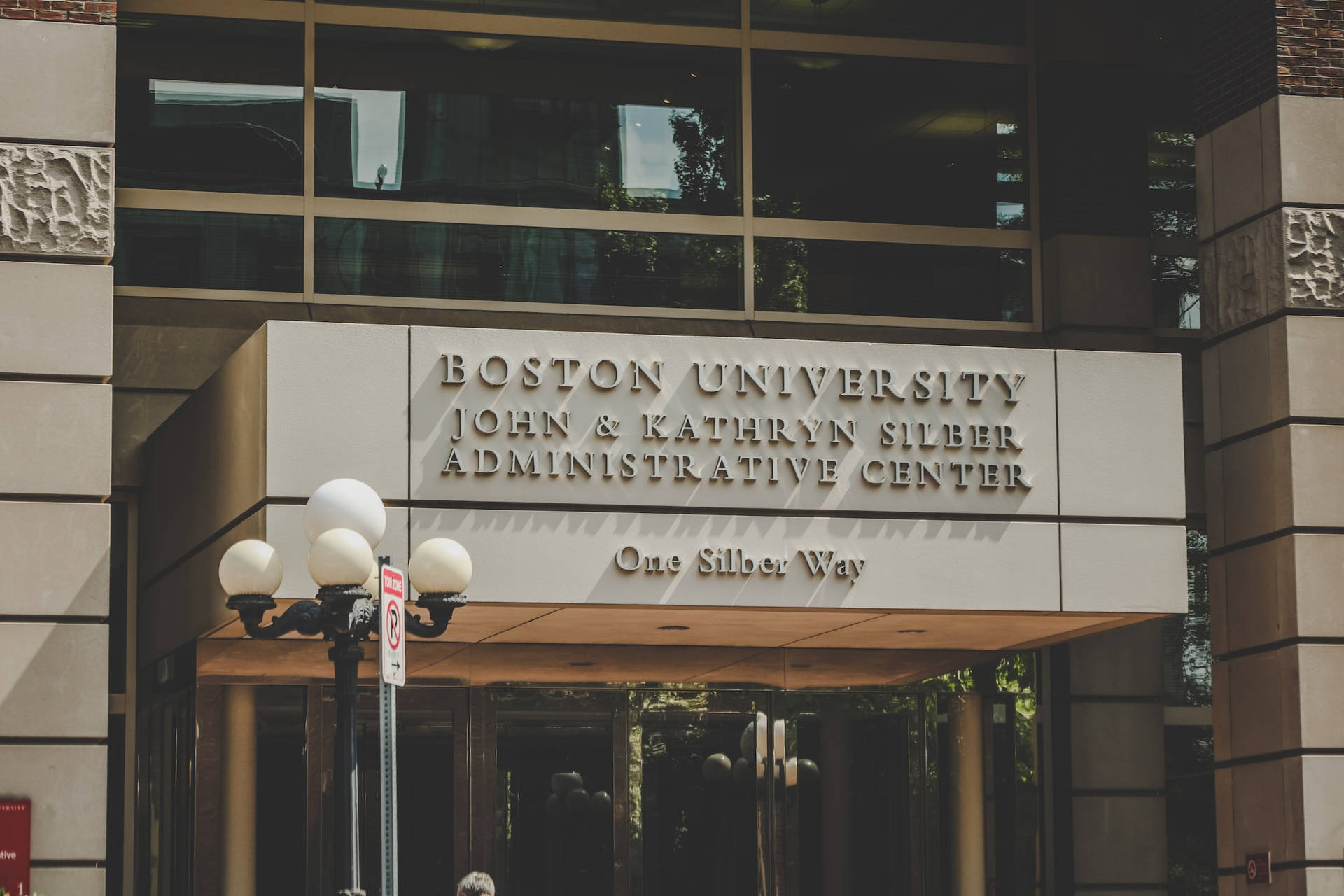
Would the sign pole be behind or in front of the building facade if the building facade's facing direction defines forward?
in front

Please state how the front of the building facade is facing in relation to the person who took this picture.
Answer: facing the viewer

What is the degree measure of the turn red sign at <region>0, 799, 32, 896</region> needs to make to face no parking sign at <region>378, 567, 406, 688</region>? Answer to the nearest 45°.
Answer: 0° — it already faces it

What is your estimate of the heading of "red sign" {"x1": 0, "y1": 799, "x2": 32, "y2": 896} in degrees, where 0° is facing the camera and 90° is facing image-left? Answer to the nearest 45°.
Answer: approximately 0°

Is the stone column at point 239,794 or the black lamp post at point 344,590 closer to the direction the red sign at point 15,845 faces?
the black lamp post

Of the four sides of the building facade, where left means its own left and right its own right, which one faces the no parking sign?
front

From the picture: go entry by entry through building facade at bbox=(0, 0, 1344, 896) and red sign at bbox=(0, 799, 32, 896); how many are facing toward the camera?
2

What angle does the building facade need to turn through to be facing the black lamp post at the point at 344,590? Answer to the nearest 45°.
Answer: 0° — it already faces it

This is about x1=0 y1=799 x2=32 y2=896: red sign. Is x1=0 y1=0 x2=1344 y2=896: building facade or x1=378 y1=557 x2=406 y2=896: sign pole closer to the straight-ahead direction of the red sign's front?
the sign pole

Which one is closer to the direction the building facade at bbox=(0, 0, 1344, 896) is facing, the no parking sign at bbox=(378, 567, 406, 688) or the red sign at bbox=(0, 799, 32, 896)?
the no parking sign
